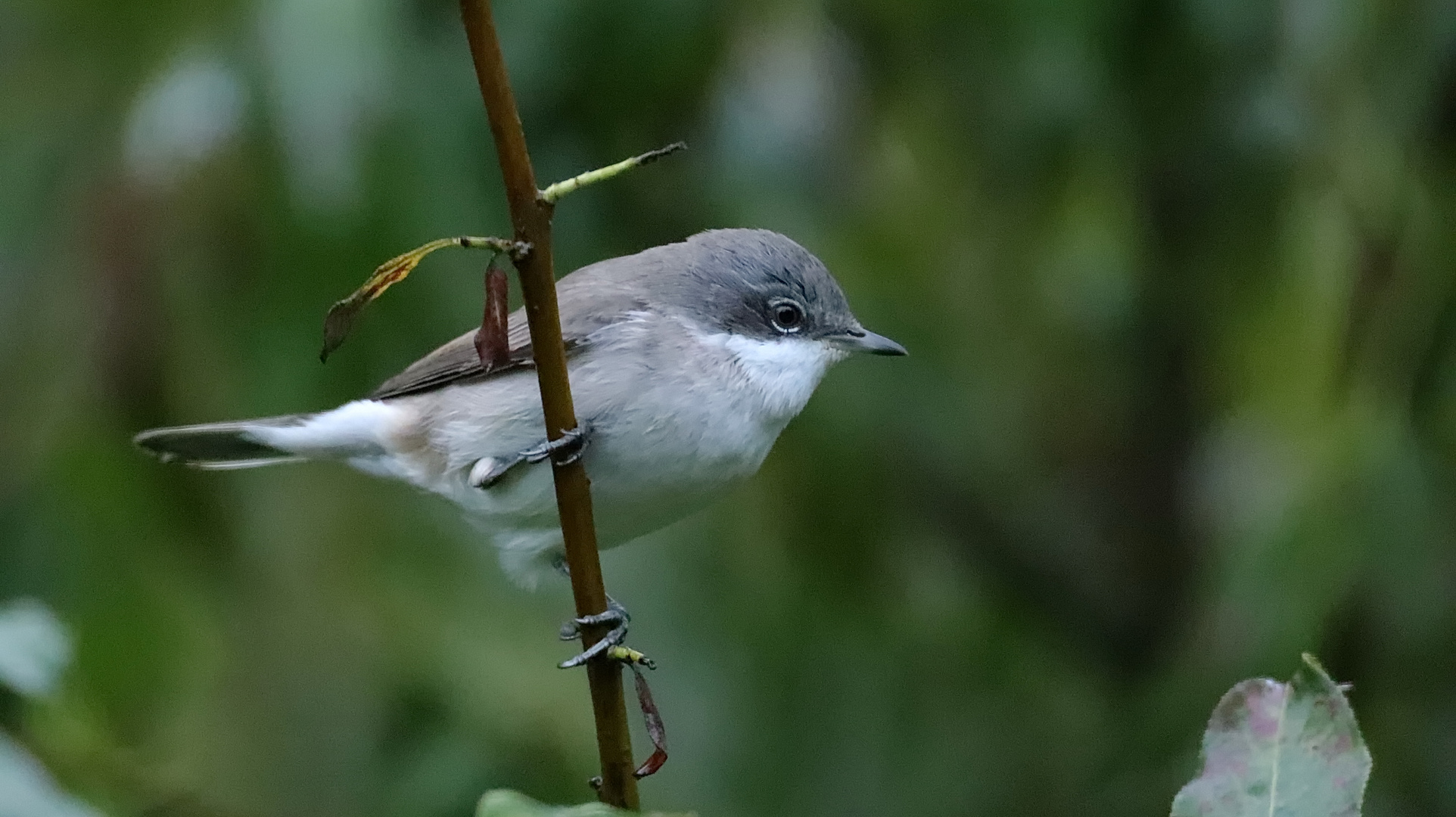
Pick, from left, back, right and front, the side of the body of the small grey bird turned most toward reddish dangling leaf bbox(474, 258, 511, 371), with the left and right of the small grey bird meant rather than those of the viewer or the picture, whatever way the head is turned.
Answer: right

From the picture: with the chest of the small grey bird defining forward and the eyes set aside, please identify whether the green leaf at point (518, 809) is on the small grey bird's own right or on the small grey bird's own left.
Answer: on the small grey bird's own right

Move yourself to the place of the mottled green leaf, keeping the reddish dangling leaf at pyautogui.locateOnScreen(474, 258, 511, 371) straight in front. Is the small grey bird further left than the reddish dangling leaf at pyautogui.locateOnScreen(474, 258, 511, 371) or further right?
right

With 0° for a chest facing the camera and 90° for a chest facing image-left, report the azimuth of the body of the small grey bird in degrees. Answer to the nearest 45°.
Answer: approximately 270°

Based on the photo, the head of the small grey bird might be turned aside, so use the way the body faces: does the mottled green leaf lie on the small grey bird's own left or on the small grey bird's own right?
on the small grey bird's own right
